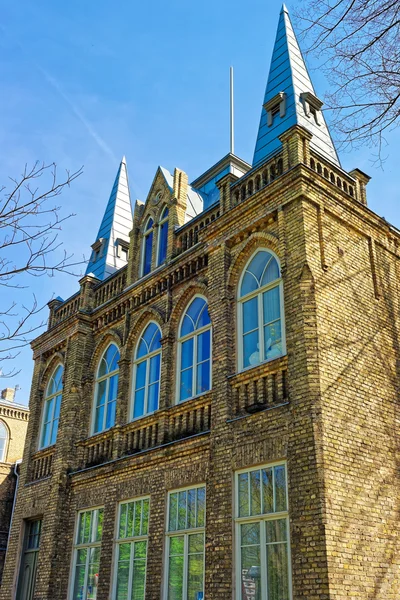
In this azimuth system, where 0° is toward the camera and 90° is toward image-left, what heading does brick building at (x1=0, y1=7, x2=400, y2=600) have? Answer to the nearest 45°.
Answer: approximately 45°

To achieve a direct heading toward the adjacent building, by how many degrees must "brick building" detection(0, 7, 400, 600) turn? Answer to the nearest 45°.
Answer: approximately 90° to its right
